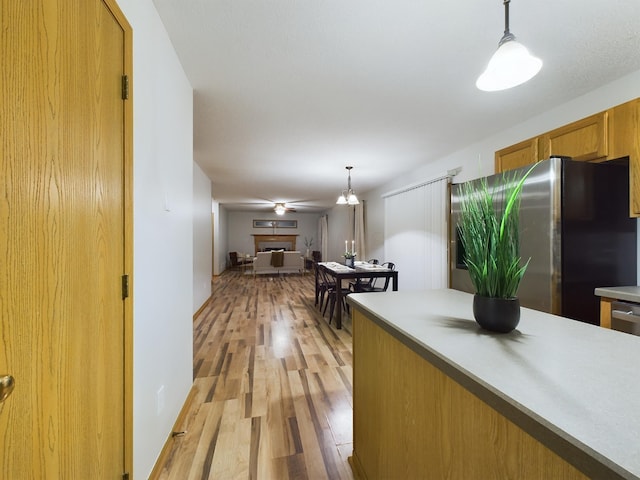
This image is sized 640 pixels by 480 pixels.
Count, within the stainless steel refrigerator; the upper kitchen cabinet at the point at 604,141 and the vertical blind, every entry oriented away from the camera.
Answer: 0

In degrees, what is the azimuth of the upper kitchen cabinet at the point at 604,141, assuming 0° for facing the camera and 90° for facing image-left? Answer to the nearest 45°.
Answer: approximately 45°

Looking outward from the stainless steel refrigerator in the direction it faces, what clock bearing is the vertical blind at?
The vertical blind is roughly at 3 o'clock from the stainless steel refrigerator.

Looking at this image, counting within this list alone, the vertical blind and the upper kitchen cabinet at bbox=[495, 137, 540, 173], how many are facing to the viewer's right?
0

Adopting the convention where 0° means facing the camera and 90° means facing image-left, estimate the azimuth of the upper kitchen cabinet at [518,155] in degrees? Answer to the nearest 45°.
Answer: approximately 45°

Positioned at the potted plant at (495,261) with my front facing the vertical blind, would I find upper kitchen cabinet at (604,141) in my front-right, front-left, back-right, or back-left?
front-right

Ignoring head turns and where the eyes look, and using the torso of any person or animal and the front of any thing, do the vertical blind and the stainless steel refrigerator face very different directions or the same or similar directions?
same or similar directions

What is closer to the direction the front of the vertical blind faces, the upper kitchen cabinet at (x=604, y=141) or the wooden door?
the wooden door

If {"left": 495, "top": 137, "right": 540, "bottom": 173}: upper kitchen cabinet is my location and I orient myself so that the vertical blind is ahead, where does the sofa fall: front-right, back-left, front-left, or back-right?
front-left

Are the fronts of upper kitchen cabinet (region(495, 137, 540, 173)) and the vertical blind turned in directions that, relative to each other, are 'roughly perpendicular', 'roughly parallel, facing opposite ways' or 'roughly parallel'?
roughly parallel

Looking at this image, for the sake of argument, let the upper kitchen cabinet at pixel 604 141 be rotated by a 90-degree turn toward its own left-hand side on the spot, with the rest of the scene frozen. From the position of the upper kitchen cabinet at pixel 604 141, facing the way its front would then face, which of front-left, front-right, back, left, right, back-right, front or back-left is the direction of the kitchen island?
front-right

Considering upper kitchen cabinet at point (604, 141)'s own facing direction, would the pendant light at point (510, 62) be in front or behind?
in front

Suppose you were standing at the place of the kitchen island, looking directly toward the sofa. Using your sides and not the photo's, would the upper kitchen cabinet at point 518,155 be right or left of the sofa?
right

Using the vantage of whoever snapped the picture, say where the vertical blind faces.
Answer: facing the viewer and to the left of the viewer

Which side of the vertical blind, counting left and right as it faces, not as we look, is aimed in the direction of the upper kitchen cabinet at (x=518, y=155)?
left
